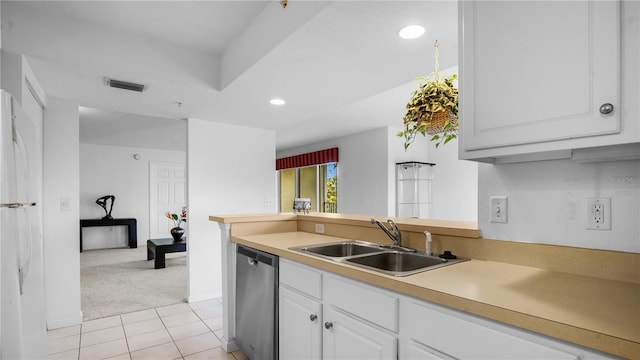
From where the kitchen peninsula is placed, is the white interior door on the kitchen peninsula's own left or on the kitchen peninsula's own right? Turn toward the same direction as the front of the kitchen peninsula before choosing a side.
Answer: on the kitchen peninsula's own right

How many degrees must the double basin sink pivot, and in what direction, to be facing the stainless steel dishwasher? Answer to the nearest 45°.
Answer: approximately 45° to its right

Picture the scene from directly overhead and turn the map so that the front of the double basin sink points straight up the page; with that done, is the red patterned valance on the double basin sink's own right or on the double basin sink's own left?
on the double basin sink's own right

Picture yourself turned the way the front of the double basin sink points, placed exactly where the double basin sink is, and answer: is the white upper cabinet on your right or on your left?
on your left

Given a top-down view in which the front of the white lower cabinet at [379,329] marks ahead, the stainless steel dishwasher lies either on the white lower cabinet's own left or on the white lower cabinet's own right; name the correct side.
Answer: on the white lower cabinet's own right

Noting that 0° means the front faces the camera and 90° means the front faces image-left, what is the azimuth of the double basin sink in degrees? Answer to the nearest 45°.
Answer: approximately 45°

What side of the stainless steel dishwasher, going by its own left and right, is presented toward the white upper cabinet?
left

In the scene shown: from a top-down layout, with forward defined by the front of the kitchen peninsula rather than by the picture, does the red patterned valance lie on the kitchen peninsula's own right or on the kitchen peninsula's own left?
on the kitchen peninsula's own right
